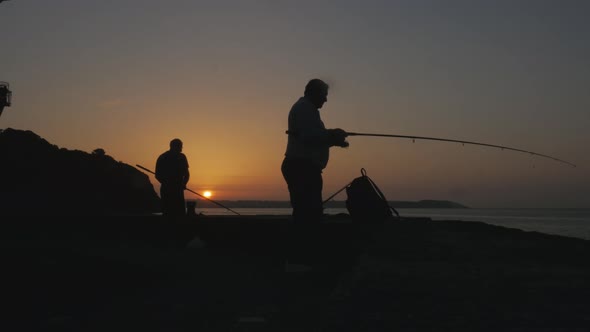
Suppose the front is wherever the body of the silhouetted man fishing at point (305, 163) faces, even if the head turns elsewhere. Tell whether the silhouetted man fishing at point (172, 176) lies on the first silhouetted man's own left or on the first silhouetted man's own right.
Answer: on the first silhouetted man's own left

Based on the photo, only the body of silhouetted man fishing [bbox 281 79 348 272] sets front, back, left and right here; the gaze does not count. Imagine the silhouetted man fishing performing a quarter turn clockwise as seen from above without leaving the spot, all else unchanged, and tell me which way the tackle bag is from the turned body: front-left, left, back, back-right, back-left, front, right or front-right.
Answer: left

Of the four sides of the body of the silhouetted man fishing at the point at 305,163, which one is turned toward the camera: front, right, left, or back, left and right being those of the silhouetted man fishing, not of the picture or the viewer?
right

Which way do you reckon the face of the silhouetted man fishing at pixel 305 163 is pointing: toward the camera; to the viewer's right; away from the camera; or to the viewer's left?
to the viewer's right
